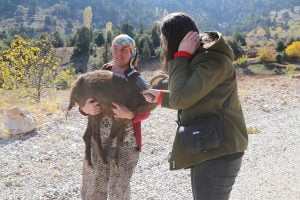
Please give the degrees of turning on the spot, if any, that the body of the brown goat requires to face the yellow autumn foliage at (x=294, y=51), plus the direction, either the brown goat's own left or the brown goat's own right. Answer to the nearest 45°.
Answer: approximately 45° to the brown goat's own left

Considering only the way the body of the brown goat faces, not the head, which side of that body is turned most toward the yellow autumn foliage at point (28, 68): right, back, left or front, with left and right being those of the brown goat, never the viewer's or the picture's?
left

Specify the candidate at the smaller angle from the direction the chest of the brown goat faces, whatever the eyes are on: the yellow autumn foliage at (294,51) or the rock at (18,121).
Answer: the yellow autumn foliage

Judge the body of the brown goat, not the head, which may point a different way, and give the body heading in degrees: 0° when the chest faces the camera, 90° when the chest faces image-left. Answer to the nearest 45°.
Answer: approximately 270°

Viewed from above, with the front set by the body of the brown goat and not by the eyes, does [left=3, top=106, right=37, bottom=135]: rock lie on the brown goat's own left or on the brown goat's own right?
on the brown goat's own left
